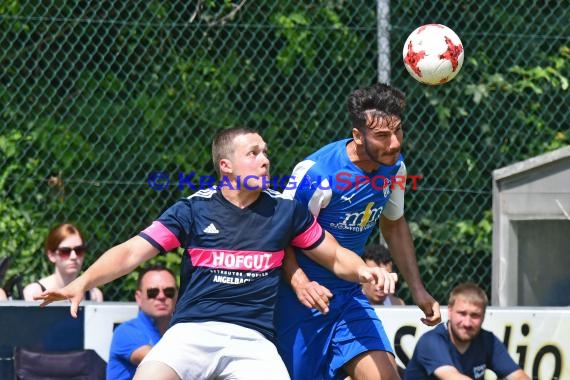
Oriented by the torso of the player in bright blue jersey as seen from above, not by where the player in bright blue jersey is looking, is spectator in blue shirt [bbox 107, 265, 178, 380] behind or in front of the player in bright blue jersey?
behind

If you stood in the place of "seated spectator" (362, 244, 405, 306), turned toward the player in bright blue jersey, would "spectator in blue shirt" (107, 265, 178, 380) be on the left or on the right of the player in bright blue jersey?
right

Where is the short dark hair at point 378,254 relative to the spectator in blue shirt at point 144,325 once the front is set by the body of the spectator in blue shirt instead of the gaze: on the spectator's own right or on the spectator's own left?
on the spectator's own left

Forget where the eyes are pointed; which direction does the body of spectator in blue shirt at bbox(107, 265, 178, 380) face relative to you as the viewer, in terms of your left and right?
facing the viewer and to the right of the viewer

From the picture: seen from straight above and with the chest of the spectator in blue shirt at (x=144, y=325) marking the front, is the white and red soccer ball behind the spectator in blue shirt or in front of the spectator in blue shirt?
in front

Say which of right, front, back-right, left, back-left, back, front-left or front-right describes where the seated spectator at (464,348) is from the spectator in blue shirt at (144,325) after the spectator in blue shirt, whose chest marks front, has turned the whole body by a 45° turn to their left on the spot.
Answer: front

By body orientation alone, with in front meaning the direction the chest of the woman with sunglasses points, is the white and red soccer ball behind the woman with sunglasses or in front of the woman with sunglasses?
in front

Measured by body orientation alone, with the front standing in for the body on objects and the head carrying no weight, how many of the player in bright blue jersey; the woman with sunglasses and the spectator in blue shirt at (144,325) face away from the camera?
0

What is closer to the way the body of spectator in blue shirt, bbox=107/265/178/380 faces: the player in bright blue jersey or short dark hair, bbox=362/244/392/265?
the player in bright blue jersey
